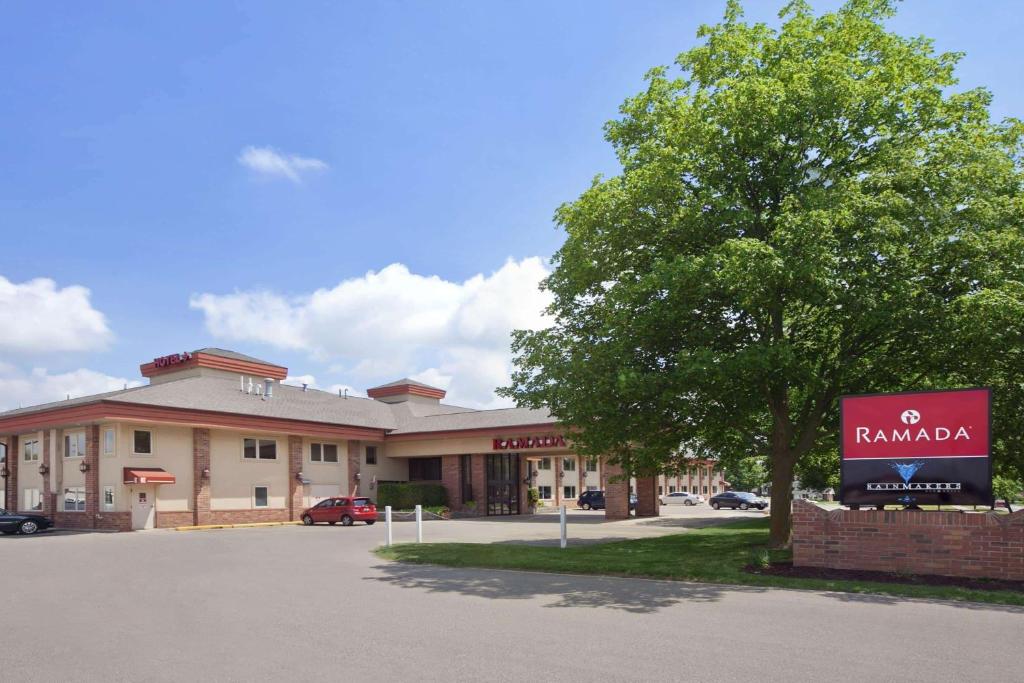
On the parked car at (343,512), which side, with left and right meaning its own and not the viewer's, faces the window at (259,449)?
front

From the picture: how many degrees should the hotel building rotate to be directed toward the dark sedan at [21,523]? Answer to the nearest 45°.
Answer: approximately 90° to its right

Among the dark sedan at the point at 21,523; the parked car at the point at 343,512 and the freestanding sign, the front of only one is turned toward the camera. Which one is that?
the freestanding sign

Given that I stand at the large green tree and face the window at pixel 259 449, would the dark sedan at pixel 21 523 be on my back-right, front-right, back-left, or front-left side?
front-left

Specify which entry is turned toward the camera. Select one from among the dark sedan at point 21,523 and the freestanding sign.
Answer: the freestanding sign

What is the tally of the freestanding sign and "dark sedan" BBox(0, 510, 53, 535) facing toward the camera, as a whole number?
1

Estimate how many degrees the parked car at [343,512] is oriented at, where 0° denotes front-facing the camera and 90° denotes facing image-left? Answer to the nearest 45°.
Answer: approximately 135°

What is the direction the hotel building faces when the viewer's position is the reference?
facing the viewer and to the right of the viewer

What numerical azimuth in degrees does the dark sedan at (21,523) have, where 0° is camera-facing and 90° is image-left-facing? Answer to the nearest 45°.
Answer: approximately 270°

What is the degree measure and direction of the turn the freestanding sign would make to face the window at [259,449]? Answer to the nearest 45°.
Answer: approximately 135° to its right

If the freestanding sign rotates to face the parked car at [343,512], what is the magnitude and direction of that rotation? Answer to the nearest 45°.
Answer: approximately 135° to its right

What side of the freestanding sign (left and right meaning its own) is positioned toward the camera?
front

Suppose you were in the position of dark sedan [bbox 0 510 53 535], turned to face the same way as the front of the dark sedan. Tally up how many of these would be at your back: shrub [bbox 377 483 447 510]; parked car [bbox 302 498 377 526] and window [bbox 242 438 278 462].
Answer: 0
